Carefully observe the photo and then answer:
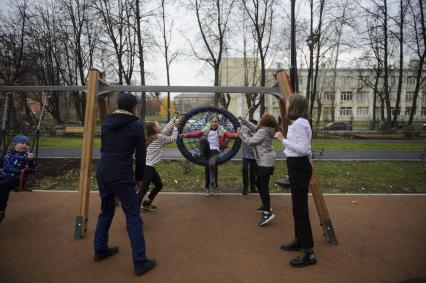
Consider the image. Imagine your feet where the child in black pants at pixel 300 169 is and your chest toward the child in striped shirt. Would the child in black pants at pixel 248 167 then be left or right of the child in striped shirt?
right

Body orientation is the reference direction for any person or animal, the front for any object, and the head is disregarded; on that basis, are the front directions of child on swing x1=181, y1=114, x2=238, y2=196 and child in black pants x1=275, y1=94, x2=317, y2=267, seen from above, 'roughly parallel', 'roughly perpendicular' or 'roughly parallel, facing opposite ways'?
roughly perpendicular

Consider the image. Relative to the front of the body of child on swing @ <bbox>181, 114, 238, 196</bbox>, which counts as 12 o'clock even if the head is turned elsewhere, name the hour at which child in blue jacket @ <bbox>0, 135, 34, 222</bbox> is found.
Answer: The child in blue jacket is roughly at 2 o'clock from the child on swing.

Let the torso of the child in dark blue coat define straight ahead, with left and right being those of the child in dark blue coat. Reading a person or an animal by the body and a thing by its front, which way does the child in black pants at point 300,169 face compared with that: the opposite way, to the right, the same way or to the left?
to the left

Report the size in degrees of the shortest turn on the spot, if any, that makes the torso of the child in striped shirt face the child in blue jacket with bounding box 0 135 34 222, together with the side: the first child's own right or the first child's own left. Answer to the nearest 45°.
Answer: approximately 180°

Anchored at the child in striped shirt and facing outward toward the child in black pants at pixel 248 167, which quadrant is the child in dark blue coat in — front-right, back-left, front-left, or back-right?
back-right

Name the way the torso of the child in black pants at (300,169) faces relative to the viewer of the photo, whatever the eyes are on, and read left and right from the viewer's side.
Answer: facing to the left of the viewer

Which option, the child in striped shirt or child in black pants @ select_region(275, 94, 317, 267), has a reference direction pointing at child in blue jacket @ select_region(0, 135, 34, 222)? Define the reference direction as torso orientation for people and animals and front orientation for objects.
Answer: the child in black pants

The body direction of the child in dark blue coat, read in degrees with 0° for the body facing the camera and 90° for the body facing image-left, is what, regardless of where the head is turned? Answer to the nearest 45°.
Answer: approximately 225°
